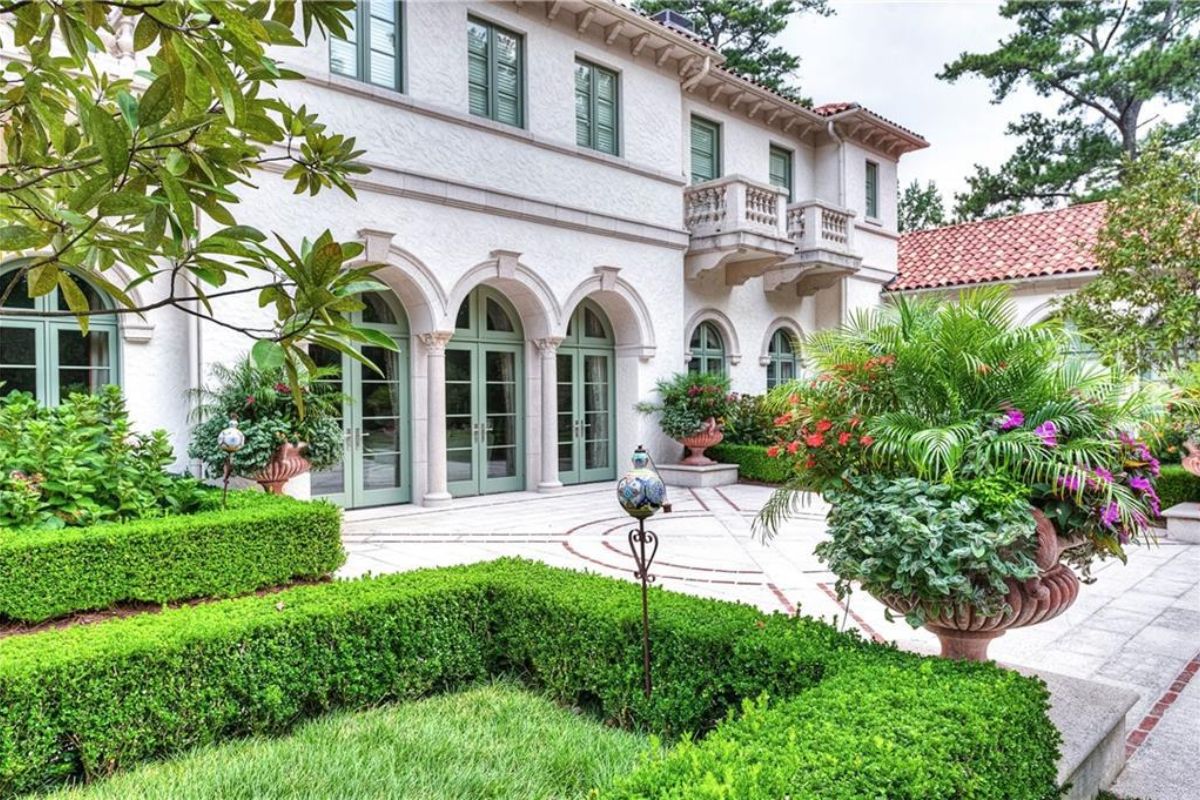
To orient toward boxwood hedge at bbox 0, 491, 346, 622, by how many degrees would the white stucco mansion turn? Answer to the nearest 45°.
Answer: approximately 90° to its right

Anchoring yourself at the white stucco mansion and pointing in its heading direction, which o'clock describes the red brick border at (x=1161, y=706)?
The red brick border is roughly at 1 o'clock from the white stucco mansion.

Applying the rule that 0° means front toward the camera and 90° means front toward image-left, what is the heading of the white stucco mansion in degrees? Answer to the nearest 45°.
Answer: approximately 315°

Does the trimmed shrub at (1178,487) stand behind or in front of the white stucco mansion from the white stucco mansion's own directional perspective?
in front

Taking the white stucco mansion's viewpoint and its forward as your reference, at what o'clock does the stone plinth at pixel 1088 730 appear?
The stone plinth is roughly at 1 o'clock from the white stucco mansion.

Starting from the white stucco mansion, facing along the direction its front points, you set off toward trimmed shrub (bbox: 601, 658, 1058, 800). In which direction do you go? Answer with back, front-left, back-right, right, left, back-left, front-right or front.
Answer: front-right
